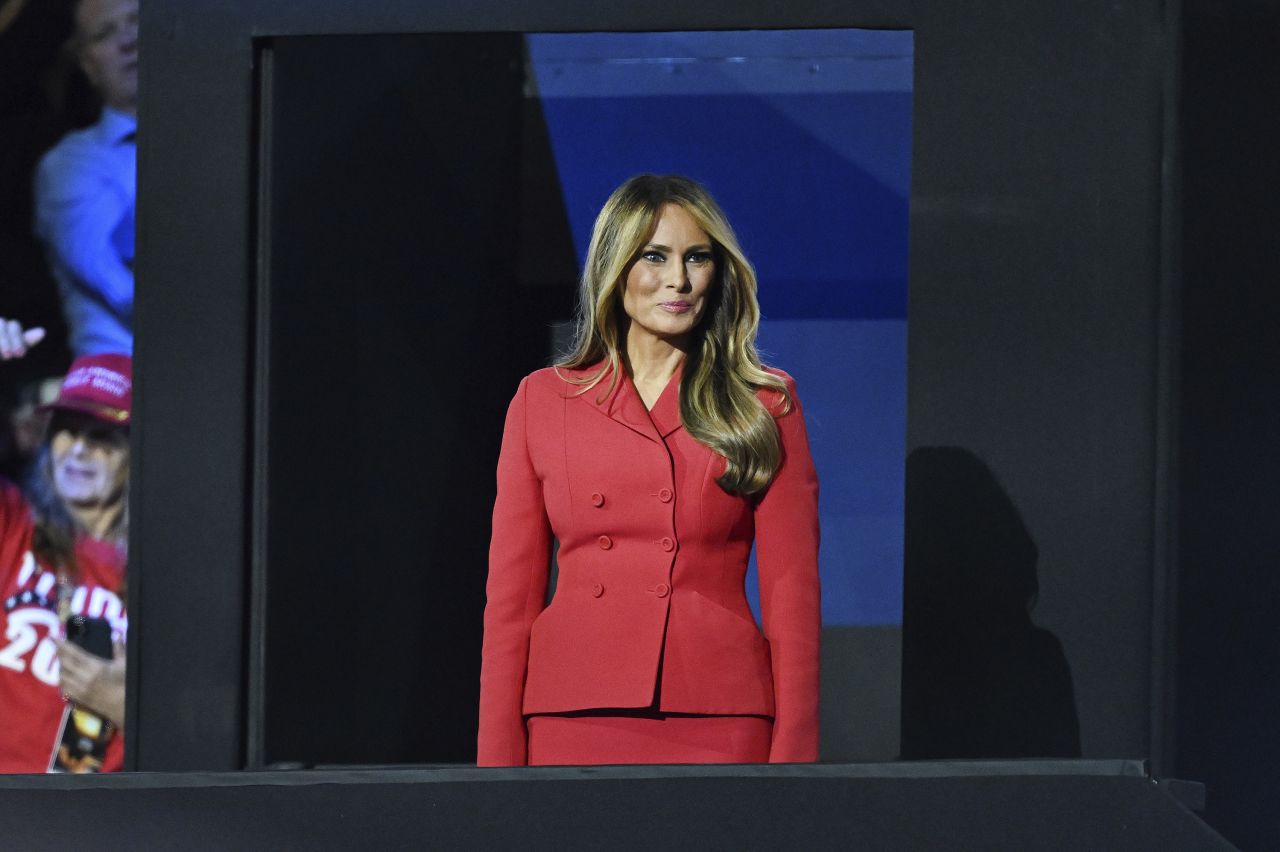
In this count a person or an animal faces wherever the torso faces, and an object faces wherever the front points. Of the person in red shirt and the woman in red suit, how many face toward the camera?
2

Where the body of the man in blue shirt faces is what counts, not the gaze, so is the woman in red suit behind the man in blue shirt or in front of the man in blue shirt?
in front

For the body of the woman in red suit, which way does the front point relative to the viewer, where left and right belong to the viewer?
facing the viewer

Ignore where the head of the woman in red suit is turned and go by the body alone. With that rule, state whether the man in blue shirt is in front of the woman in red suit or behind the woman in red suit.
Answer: behind

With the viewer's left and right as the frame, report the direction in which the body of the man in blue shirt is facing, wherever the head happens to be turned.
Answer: facing the viewer and to the right of the viewer

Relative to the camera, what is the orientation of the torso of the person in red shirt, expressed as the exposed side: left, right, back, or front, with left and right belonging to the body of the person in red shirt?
front

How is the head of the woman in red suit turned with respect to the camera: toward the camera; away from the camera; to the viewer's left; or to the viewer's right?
toward the camera

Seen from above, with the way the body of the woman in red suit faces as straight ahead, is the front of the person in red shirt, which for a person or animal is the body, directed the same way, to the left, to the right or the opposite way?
the same way
